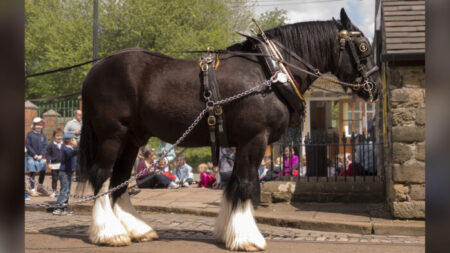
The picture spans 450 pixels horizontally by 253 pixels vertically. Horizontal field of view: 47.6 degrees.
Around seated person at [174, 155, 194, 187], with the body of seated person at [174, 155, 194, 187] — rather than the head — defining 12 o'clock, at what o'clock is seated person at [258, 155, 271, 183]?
seated person at [258, 155, 271, 183] is roughly at 10 o'clock from seated person at [174, 155, 194, 187].

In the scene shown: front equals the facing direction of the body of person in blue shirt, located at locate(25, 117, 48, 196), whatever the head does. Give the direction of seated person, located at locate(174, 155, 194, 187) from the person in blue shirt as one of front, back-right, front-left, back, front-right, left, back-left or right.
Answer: left

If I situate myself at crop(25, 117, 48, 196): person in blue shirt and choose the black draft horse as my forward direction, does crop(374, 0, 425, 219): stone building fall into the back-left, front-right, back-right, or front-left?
front-left

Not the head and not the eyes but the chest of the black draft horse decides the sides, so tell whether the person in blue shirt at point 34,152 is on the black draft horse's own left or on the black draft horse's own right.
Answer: on the black draft horse's own left

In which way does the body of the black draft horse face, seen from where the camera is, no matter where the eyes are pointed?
to the viewer's right

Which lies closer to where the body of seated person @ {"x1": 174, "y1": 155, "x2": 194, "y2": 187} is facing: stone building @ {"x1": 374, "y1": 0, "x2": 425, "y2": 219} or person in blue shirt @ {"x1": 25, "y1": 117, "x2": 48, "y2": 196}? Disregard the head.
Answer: the stone building

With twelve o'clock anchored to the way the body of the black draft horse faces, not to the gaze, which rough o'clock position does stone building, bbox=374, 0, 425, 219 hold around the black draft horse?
The stone building is roughly at 11 o'clock from the black draft horse.

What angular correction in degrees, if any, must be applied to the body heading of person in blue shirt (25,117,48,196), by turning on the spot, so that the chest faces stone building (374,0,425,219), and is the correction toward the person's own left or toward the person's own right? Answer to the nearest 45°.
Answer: approximately 45° to the person's own left

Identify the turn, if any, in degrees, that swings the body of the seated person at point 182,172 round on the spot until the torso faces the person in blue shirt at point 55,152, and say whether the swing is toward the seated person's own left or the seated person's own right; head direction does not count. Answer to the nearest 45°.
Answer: approximately 45° to the seated person's own right

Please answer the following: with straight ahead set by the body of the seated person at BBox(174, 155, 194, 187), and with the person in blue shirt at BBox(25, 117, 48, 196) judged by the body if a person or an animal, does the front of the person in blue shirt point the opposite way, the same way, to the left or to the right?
the same way

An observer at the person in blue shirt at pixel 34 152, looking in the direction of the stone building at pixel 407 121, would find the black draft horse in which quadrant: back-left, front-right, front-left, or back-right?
front-right

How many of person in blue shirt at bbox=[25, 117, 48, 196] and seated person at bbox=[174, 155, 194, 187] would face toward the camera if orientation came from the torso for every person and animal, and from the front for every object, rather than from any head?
2

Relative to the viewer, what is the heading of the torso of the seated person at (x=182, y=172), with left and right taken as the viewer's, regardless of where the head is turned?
facing the viewer

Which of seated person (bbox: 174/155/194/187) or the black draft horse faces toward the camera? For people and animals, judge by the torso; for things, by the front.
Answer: the seated person

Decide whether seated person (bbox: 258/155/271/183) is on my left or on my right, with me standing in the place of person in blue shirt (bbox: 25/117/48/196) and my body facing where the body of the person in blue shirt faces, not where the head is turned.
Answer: on my left

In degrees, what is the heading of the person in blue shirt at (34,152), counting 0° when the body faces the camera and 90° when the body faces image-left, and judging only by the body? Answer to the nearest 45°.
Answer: approximately 0°

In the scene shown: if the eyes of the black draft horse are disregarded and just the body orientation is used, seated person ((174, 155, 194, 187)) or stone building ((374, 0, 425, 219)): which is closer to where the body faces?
the stone building

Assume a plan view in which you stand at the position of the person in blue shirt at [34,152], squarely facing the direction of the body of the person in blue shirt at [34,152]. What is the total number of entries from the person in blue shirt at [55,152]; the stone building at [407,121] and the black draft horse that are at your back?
0
